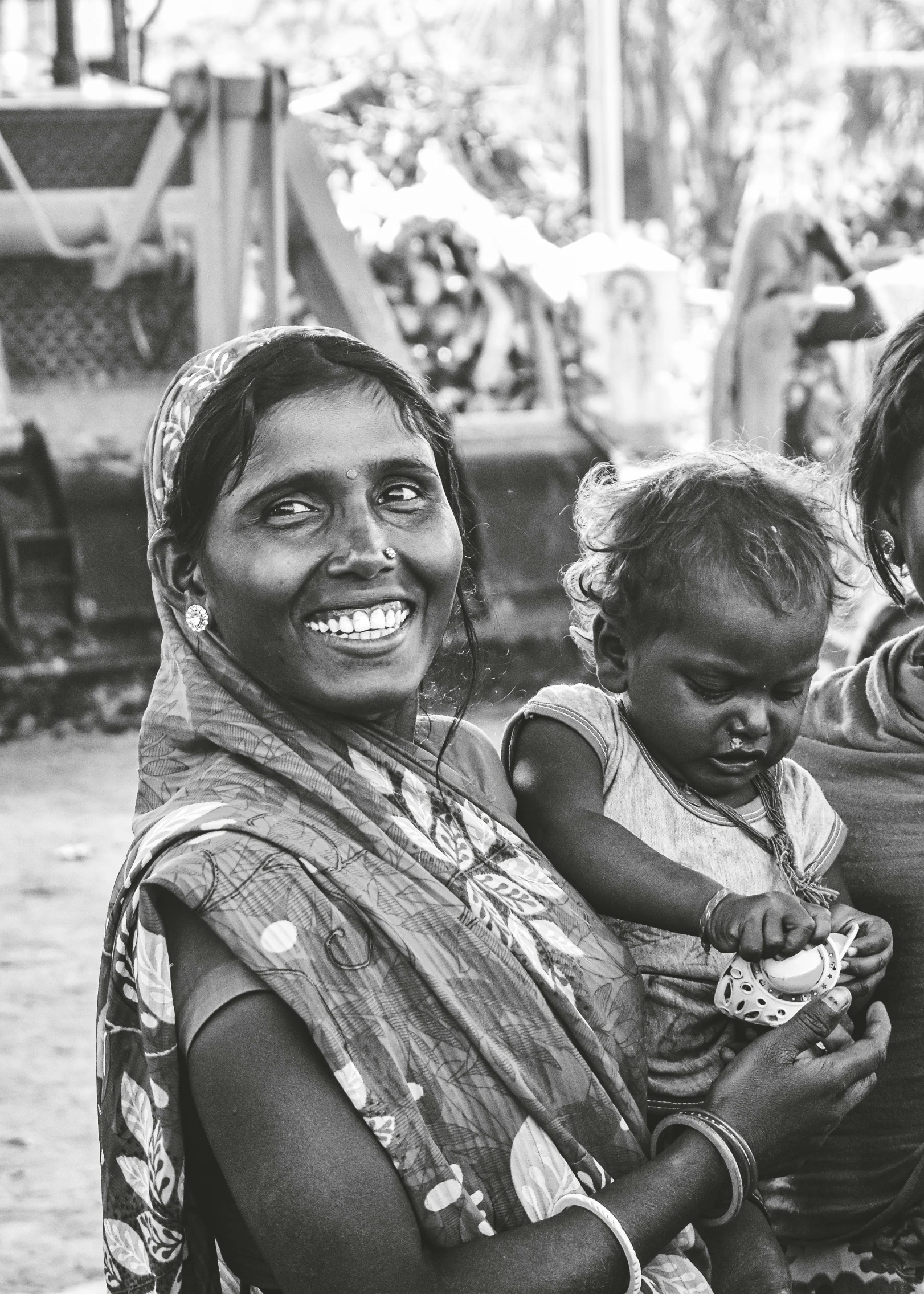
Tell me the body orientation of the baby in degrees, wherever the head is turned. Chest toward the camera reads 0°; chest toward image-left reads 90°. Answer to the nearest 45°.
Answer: approximately 315°

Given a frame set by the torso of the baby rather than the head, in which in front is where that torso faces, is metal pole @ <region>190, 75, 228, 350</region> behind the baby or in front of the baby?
behind

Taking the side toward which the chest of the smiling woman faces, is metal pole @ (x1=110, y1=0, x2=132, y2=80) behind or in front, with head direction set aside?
behind

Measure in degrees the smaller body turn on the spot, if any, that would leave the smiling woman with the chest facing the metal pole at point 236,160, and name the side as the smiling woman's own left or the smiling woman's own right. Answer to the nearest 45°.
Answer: approximately 135° to the smiling woman's own left

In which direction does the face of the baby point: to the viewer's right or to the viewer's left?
to the viewer's right

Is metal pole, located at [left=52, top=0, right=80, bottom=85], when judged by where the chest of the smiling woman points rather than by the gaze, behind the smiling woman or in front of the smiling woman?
behind

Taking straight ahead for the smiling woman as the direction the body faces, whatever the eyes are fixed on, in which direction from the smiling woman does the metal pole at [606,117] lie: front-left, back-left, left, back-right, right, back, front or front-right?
back-left

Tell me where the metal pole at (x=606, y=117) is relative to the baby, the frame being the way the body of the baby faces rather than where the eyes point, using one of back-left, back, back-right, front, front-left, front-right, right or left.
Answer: back-left

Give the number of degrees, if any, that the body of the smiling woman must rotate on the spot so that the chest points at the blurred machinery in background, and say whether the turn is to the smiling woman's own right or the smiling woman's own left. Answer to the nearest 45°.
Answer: approximately 135° to the smiling woman's own left
